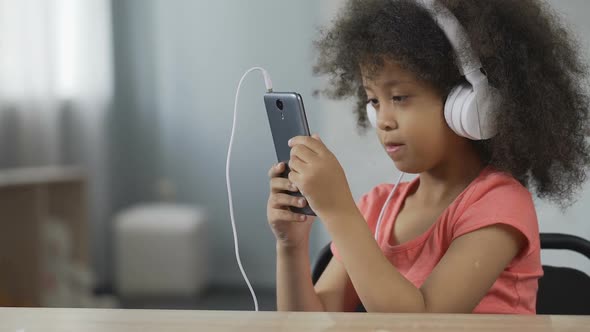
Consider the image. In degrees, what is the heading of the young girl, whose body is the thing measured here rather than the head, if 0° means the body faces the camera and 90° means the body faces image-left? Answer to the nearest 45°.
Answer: approximately 45°

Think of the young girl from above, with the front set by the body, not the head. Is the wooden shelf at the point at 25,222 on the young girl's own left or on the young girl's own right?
on the young girl's own right
